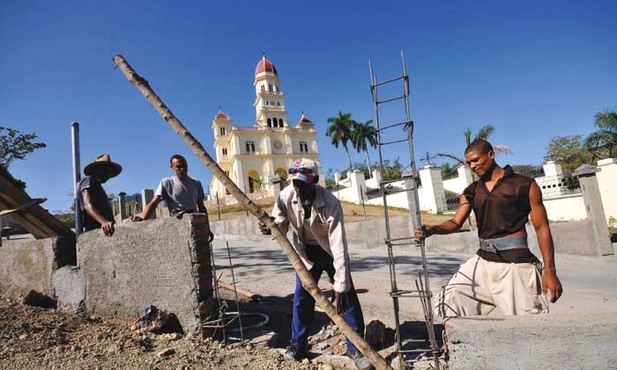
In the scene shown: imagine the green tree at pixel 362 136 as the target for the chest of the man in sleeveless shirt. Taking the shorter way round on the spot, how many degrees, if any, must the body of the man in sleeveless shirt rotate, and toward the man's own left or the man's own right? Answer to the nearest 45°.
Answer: approximately 135° to the man's own right

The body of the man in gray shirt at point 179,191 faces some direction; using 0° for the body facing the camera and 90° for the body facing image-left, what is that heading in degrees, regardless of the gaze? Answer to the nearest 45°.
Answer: approximately 0°

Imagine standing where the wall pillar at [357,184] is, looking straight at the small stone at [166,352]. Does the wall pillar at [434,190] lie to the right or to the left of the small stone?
left

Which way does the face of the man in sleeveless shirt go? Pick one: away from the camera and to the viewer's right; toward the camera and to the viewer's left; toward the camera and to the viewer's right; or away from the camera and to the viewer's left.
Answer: toward the camera and to the viewer's left

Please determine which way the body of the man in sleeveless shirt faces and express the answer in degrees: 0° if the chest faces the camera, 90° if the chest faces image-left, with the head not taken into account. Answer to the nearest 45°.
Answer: approximately 45°

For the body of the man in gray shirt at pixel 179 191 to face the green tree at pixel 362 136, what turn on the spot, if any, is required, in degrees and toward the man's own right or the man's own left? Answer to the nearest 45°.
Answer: approximately 135° to the man's own left

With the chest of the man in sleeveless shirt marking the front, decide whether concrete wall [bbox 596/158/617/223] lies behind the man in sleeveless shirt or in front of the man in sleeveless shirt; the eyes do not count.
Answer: behind

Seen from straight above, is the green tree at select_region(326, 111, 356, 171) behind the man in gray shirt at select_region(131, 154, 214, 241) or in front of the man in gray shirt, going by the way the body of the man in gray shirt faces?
behind

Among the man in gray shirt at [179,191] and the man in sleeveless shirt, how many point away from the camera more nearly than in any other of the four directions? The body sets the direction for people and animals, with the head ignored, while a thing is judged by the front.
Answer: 0

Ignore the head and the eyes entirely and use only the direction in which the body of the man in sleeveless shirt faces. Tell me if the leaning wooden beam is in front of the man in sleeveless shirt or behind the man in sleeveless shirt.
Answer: in front

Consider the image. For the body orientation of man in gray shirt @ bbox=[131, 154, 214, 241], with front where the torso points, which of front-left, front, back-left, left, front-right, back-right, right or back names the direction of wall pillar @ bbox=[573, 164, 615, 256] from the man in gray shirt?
left

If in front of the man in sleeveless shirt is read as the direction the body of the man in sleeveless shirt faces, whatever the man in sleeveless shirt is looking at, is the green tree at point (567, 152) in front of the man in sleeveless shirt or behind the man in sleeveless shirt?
behind

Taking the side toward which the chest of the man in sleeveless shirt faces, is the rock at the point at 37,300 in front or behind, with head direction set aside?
in front

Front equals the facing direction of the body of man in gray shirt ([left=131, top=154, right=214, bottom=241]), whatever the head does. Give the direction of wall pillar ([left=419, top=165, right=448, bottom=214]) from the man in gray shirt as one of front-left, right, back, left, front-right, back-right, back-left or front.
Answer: back-left

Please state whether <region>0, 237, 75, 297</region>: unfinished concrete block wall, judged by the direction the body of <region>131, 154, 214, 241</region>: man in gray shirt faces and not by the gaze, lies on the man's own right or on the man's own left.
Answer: on the man's own right

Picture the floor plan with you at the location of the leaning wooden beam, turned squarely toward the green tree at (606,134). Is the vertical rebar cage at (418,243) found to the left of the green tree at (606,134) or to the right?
right
